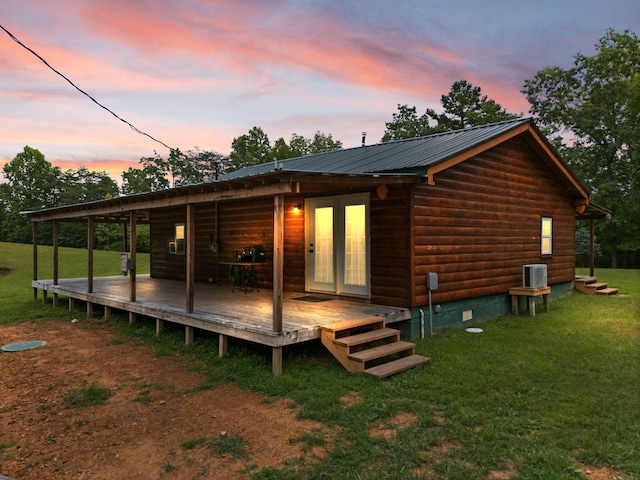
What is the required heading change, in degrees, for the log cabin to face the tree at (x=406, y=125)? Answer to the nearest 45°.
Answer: approximately 135° to its right

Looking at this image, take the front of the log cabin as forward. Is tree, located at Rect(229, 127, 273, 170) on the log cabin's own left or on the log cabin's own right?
on the log cabin's own right

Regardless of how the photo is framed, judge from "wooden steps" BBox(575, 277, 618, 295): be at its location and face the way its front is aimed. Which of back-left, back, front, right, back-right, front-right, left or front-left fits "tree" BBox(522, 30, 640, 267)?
back-left

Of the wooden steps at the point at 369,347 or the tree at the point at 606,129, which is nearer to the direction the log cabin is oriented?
the wooden steps

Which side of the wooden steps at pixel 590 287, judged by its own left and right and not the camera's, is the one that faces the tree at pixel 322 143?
back

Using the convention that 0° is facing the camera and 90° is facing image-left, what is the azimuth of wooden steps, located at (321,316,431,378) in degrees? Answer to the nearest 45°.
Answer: approximately 315°

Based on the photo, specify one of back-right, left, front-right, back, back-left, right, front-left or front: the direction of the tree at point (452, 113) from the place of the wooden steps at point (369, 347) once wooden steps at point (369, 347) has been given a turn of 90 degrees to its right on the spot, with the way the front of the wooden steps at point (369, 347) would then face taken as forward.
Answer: back-right

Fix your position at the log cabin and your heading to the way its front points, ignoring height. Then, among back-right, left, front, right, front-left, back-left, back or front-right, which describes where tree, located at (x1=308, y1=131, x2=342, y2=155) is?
back-right

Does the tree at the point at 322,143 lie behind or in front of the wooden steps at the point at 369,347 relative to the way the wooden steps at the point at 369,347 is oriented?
behind

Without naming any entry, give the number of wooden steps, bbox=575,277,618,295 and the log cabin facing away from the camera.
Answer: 0

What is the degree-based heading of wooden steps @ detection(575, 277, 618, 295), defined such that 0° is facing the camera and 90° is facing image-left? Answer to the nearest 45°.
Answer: approximately 315°

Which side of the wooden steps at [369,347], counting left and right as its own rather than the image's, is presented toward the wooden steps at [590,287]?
left

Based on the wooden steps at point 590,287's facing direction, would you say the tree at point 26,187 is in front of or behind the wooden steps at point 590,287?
behind
